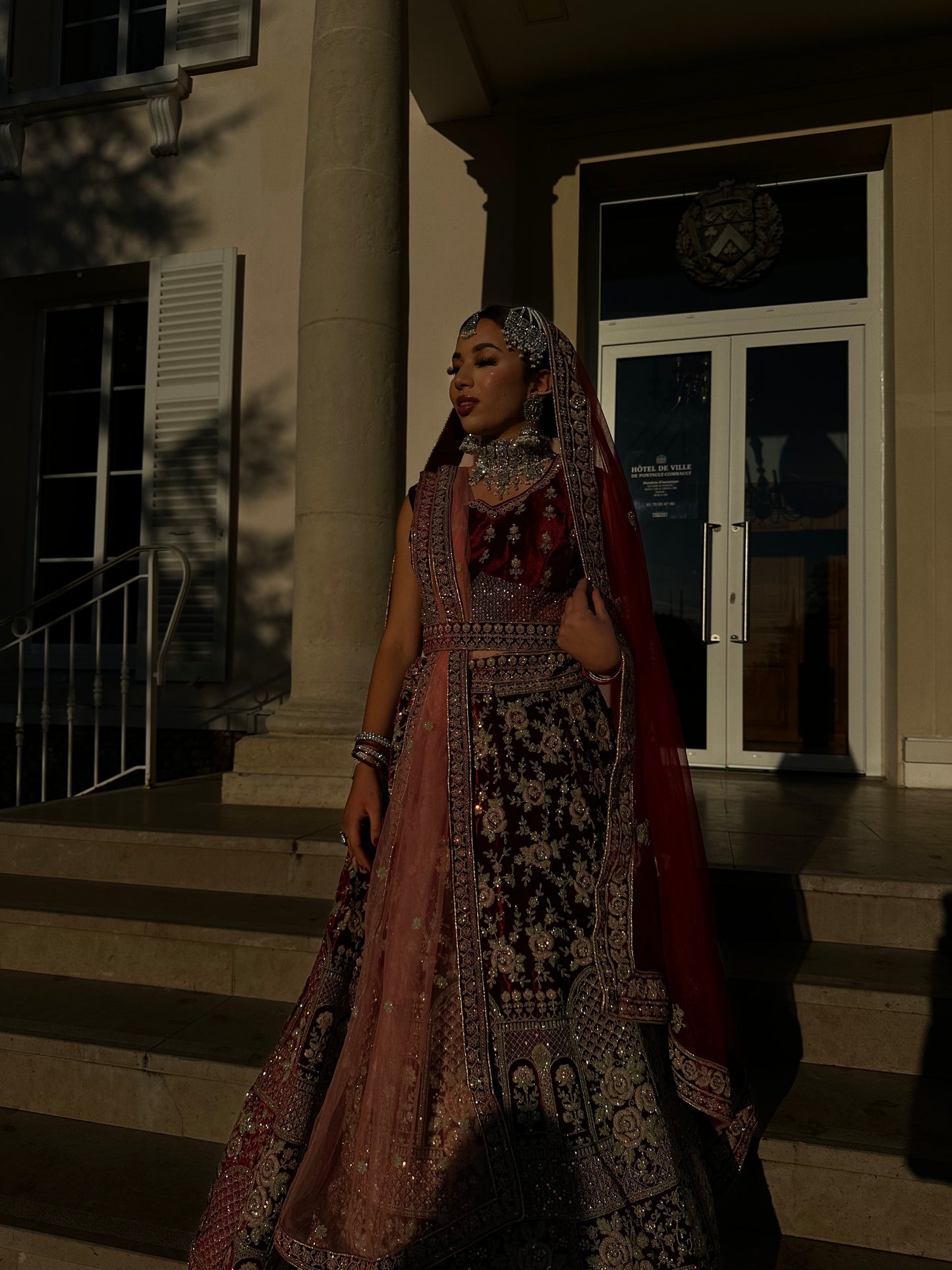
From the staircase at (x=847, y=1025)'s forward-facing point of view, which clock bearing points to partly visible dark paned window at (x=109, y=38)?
The partly visible dark paned window is roughly at 4 o'clock from the staircase.

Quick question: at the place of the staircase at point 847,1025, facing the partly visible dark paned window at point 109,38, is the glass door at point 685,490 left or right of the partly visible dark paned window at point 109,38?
right

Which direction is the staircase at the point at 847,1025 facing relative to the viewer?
toward the camera

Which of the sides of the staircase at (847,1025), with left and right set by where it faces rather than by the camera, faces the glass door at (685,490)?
back

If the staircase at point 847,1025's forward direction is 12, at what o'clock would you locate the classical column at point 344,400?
The classical column is roughly at 4 o'clock from the staircase.
